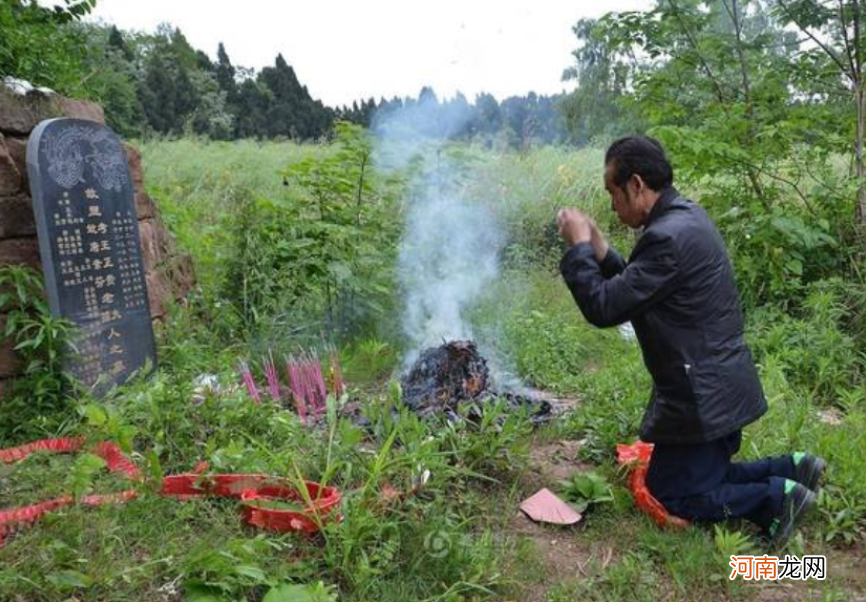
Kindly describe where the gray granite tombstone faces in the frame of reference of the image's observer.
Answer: facing the viewer and to the right of the viewer

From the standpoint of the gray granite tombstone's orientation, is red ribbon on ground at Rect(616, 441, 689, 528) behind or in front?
in front

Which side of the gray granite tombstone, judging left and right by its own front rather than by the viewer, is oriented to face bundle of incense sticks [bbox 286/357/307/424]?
front

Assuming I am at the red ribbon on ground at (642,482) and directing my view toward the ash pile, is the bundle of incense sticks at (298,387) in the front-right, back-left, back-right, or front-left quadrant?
front-left

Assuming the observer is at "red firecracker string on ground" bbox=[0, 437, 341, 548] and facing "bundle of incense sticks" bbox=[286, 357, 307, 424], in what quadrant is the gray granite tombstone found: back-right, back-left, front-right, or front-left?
front-left

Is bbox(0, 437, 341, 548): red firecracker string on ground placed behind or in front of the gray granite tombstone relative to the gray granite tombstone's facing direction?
in front

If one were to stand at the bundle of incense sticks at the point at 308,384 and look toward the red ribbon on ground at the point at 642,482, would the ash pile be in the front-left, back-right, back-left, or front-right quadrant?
front-left

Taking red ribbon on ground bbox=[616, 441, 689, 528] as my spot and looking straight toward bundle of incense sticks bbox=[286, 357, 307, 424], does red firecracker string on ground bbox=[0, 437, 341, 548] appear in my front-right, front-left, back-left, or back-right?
front-left
